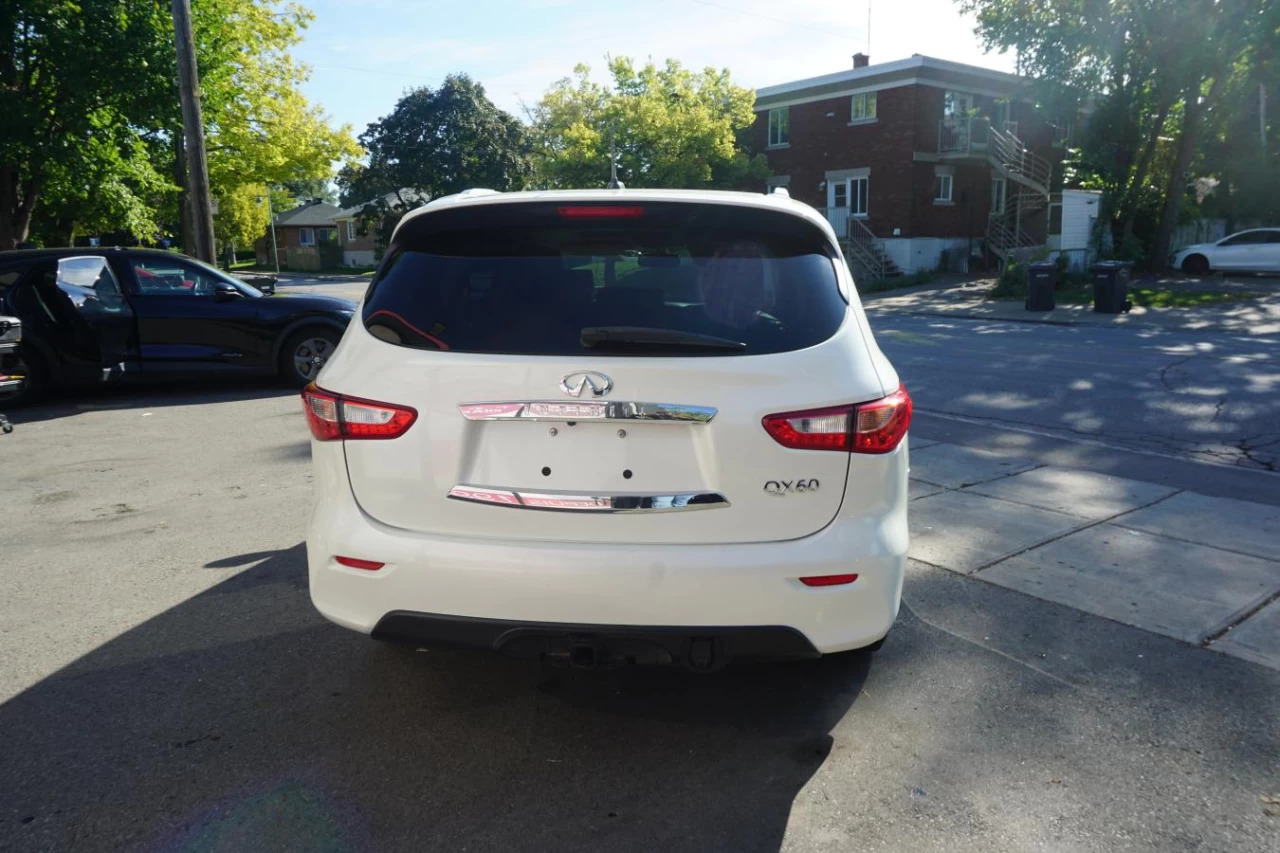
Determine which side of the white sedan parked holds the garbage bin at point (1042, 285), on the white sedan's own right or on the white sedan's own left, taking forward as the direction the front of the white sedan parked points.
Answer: on the white sedan's own left

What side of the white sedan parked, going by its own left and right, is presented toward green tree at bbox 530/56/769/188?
front

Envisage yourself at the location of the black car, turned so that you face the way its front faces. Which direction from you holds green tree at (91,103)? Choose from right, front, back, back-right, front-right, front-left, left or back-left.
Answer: left

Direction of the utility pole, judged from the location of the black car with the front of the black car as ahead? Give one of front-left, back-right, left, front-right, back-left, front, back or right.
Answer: left

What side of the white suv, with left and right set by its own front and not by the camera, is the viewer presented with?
back

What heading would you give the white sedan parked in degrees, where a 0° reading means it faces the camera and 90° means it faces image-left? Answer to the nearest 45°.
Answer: approximately 90°

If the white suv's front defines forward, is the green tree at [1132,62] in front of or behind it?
in front

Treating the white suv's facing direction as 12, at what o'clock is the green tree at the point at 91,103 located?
The green tree is roughly at 11 o'clock from the white suv.

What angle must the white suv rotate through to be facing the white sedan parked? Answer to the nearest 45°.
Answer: approximately 45° to its right

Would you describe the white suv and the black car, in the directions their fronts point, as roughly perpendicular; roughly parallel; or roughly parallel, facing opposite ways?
roughly perpendicular

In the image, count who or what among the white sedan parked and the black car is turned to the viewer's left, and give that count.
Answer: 1

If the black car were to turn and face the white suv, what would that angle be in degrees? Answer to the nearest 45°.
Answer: approximately 90° to its right

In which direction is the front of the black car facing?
to the viewer's right

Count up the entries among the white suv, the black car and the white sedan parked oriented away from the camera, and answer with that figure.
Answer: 1

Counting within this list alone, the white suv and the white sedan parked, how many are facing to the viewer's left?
1

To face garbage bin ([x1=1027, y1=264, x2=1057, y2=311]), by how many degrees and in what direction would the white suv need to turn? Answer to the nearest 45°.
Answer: approximately 45° to its right

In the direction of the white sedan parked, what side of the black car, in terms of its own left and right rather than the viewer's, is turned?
front

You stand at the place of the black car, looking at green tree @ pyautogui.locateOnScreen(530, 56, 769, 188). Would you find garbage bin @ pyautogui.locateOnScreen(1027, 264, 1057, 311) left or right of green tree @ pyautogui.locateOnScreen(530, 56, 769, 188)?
right
